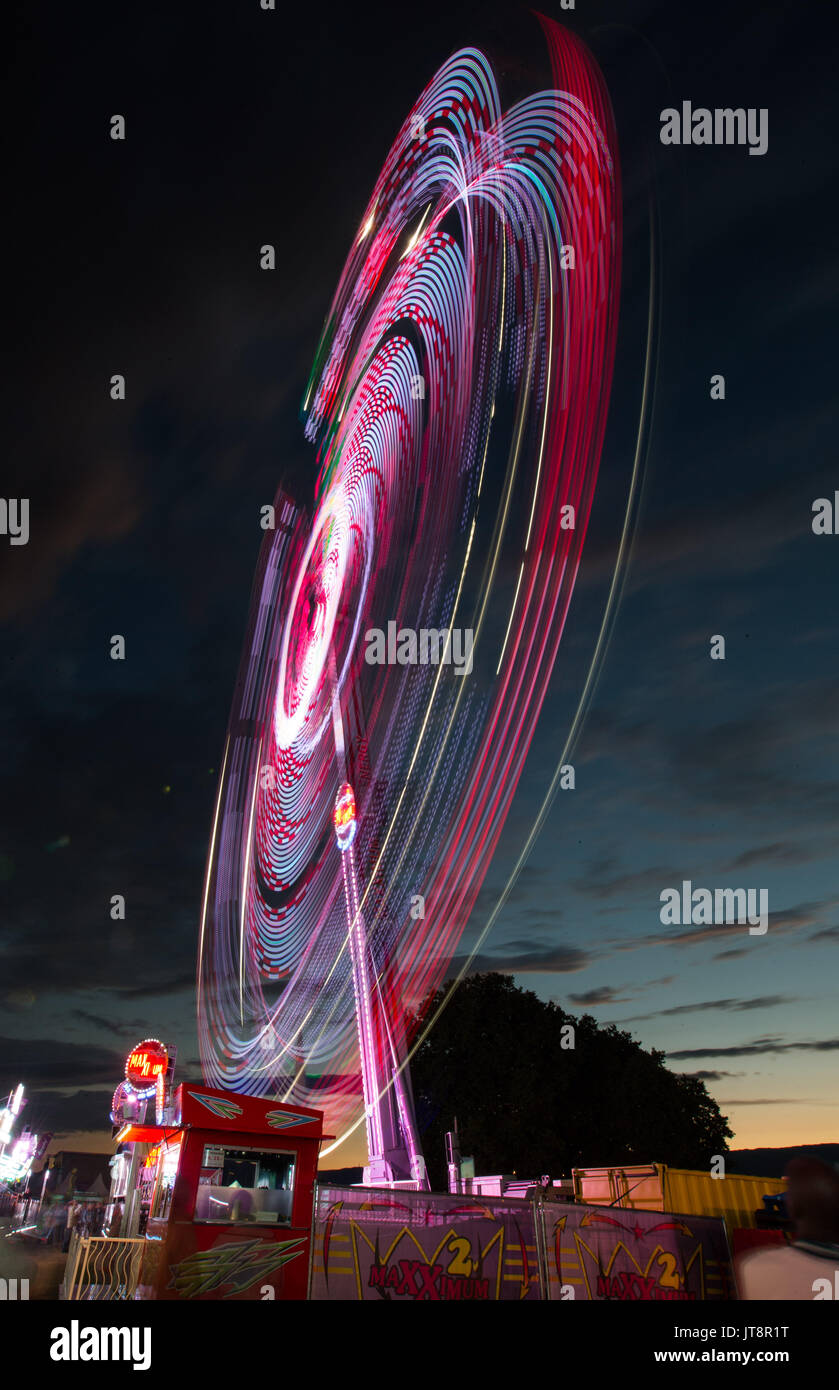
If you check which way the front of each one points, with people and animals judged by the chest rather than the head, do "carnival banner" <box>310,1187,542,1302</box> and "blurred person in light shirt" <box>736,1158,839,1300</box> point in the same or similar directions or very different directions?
very different directions

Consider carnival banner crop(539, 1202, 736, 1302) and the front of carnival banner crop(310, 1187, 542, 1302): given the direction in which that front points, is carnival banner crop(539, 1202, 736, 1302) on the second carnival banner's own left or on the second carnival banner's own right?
on the second carnival banner's own left

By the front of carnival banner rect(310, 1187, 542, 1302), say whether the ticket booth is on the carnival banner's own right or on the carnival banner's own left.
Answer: on the carnival banner's own right

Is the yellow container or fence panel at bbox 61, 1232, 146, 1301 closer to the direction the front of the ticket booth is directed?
the fence panel

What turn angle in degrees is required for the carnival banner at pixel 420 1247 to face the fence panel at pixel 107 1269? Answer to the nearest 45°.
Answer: approximately 90° to its right

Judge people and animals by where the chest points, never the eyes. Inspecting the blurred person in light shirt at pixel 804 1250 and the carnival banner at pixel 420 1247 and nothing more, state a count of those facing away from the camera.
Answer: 1

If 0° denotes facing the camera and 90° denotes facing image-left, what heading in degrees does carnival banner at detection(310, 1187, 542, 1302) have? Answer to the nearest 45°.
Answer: approximately 0°

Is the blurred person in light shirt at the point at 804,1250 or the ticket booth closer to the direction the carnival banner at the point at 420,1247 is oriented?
the blurred person in light shirt

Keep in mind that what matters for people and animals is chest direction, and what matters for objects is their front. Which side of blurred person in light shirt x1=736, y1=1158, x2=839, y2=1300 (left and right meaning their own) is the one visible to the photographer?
back

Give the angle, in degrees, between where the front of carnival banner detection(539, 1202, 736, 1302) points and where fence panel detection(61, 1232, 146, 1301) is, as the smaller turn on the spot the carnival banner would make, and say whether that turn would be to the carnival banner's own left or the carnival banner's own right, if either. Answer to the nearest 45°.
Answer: approximately 45° to the carnival banner's own right

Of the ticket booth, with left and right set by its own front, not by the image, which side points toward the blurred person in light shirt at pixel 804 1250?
left

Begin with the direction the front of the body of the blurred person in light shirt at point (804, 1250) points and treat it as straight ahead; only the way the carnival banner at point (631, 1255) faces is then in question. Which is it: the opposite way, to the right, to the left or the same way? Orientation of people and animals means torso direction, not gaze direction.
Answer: the opposite way
